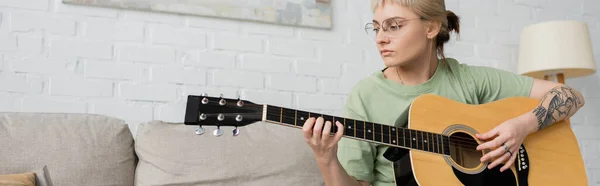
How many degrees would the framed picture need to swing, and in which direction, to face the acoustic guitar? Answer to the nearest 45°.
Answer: approximately 45° to its left

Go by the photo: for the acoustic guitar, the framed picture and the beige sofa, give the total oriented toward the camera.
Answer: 3

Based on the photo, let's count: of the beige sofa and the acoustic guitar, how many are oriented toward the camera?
2

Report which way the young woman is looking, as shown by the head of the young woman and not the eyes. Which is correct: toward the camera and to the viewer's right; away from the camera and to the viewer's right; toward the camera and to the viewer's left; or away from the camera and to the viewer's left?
toward the camera and to the viewer's left

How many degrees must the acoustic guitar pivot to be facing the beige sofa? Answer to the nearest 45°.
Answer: approximately 90° to its right

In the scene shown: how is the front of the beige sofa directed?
toward the camera

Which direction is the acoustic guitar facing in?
toward the camera

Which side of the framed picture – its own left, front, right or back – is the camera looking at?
front
